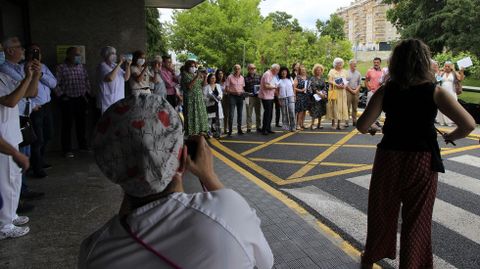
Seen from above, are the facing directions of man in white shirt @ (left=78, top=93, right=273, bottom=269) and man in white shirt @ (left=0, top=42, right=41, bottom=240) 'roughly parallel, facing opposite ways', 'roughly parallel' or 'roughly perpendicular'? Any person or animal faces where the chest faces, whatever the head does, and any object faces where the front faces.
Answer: roughly perpendicular

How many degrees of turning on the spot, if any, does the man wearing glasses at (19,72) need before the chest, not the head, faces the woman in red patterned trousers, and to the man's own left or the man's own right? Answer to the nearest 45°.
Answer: approximately 45° to the man's own right

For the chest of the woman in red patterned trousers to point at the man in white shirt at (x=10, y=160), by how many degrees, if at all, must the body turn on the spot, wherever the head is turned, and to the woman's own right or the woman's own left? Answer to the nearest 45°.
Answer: approximately 90° to the woman's own left

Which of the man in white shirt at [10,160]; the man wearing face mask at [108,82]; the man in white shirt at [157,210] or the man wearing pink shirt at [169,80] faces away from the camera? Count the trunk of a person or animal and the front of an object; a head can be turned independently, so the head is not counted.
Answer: the man in white shirt at [157,210]

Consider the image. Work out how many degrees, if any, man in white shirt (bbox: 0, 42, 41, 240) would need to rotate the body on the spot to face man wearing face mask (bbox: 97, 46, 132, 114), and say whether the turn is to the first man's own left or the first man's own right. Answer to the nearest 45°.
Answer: approximately 45° to the first man's own left

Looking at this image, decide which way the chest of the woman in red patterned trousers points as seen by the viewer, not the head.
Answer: away from the camera

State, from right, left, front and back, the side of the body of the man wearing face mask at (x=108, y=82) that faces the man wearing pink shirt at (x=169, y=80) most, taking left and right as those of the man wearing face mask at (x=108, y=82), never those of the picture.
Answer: left

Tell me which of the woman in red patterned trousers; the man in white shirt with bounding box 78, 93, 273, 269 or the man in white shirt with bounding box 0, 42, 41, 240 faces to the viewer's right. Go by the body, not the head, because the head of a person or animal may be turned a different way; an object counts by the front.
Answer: the man in white shirt with bounding box 0, 42, 41, 240

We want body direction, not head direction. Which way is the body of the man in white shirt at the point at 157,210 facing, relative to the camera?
away from the camera

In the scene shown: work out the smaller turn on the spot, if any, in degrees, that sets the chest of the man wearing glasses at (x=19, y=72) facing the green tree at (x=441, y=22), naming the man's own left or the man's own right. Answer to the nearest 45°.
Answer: approximately 45° to the man's own left

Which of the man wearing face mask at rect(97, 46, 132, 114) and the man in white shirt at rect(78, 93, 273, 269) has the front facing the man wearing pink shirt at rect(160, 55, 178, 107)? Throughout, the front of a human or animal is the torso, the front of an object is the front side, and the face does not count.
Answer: the man in white shirt

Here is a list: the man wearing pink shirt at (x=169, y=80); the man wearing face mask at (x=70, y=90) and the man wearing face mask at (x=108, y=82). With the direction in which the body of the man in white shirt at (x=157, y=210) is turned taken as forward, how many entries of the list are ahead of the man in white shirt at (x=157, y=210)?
3

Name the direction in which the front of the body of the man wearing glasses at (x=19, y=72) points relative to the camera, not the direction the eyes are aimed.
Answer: to the viewer's right

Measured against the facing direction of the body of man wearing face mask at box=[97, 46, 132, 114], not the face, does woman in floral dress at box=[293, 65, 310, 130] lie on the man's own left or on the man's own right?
on the man's own left

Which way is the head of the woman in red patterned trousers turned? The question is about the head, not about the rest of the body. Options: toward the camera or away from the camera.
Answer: away from the camera
